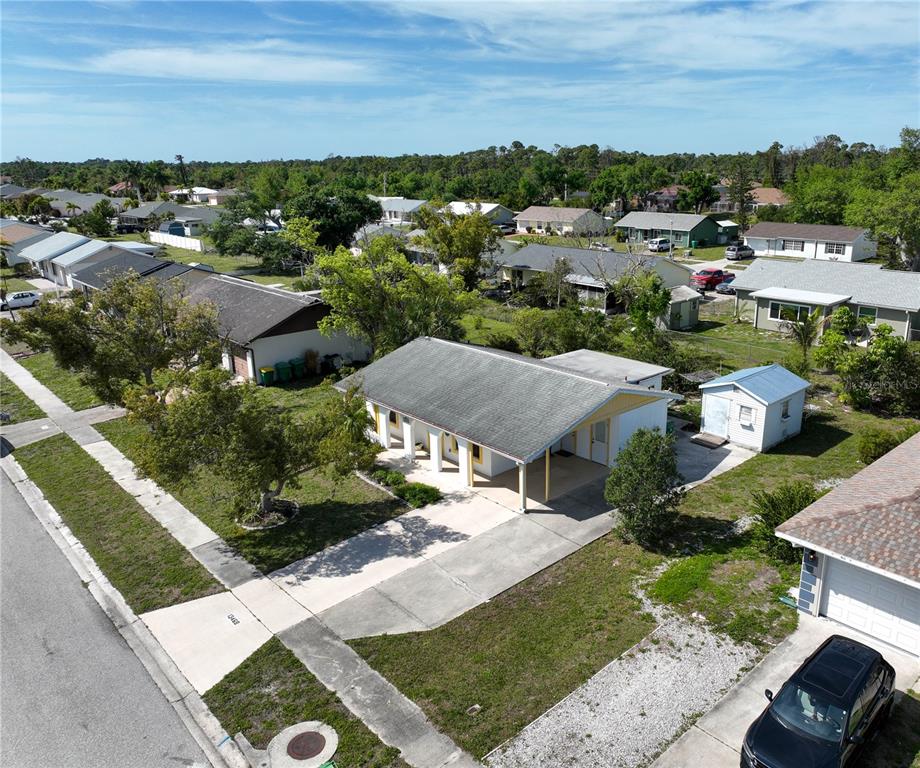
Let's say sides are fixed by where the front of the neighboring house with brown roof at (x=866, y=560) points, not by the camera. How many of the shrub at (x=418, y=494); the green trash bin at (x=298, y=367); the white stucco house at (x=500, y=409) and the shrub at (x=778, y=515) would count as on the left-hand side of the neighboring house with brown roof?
0

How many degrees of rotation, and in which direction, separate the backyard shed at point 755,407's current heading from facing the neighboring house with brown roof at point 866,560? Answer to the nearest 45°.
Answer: approximately 45° to its left

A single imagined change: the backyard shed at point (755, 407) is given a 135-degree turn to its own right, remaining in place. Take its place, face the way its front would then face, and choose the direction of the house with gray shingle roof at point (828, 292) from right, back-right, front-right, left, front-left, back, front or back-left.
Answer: front

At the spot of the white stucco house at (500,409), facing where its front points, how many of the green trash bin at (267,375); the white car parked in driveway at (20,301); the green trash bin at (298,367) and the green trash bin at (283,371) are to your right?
4

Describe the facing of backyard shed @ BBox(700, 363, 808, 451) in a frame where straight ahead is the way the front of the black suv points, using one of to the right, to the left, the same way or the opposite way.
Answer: the same way

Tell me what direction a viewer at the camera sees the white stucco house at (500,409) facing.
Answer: facing the viewer and to the left of the viewer

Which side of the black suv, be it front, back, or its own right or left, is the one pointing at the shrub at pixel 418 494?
right

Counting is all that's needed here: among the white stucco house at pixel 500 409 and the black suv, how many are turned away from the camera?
0

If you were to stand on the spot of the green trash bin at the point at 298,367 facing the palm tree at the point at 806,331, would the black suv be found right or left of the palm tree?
right

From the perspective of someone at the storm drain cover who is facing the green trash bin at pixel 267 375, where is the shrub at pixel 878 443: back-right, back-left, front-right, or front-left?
front-right

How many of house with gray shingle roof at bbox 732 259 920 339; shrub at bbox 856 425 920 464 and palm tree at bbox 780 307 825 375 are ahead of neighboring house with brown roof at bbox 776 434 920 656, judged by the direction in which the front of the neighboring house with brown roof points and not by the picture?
0

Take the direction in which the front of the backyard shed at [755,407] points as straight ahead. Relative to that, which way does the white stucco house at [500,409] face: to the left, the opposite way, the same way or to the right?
the same way

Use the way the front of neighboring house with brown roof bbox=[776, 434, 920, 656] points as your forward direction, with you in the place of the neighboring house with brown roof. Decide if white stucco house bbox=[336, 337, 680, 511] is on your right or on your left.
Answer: on your right

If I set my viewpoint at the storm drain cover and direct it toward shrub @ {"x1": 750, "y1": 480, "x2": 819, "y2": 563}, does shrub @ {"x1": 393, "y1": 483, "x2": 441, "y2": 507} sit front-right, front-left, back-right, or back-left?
front-left

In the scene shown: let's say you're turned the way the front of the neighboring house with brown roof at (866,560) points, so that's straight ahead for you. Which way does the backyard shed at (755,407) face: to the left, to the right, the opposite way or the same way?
the same way

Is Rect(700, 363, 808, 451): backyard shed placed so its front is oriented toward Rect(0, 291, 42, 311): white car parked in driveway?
no

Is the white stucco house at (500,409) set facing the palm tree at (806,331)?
no

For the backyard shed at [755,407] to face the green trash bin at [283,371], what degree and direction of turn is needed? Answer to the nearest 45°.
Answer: approximately 45° to its right

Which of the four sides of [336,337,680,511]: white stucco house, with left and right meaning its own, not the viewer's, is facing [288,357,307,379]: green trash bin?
right

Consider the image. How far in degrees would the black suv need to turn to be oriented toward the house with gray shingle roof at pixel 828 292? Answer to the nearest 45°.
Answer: approximately 135° to its right
